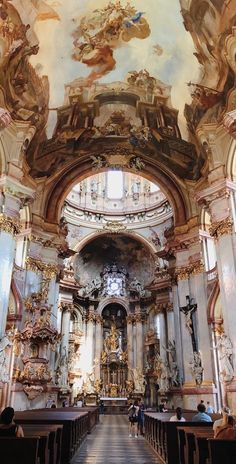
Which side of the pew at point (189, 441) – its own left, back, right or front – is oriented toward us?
back

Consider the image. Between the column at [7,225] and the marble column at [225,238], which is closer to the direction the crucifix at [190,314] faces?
the column

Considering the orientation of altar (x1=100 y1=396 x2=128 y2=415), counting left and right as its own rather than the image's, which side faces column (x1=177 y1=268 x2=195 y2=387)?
front

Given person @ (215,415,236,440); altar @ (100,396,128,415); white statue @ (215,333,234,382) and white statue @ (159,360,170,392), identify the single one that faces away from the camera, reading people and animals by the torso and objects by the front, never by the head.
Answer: the person

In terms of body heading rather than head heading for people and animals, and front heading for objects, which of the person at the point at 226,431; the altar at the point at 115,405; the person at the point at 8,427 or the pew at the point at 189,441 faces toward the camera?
the altar

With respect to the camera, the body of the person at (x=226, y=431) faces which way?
away from the camera

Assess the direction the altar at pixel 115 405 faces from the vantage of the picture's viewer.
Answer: facing the viewer

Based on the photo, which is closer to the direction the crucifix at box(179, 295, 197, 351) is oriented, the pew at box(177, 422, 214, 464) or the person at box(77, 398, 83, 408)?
the pew

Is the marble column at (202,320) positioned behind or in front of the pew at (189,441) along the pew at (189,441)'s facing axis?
in front

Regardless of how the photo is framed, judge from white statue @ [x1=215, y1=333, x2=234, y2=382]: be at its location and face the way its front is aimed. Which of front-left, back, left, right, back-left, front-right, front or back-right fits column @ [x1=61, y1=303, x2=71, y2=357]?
right

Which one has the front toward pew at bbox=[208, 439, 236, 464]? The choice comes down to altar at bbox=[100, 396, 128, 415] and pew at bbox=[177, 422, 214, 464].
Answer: the altar

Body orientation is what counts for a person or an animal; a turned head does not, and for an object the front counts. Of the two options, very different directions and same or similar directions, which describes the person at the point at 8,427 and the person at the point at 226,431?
same or similar directions

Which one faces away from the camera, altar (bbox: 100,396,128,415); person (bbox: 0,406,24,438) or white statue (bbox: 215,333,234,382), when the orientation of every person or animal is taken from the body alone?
the person

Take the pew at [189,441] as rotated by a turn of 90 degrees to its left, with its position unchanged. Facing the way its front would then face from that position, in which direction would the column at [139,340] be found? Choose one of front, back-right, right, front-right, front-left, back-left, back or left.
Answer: right

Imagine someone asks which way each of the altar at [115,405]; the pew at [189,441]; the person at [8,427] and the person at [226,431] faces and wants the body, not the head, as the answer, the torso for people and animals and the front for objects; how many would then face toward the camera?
1

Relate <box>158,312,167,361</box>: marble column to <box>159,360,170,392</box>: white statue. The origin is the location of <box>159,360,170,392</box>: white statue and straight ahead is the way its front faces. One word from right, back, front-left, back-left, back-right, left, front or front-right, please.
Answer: back-right

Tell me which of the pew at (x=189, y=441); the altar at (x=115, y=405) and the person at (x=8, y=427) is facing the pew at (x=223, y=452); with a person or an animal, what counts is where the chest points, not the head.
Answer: the altar

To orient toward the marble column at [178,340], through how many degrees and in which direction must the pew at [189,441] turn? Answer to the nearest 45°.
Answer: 0° — it already faces it

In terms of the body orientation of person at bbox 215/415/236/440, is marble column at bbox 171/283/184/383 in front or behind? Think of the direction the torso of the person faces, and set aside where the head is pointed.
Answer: in front

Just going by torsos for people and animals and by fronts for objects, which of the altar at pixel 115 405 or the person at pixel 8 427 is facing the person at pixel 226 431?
the altar

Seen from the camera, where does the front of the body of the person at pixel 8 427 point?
away from the camera
